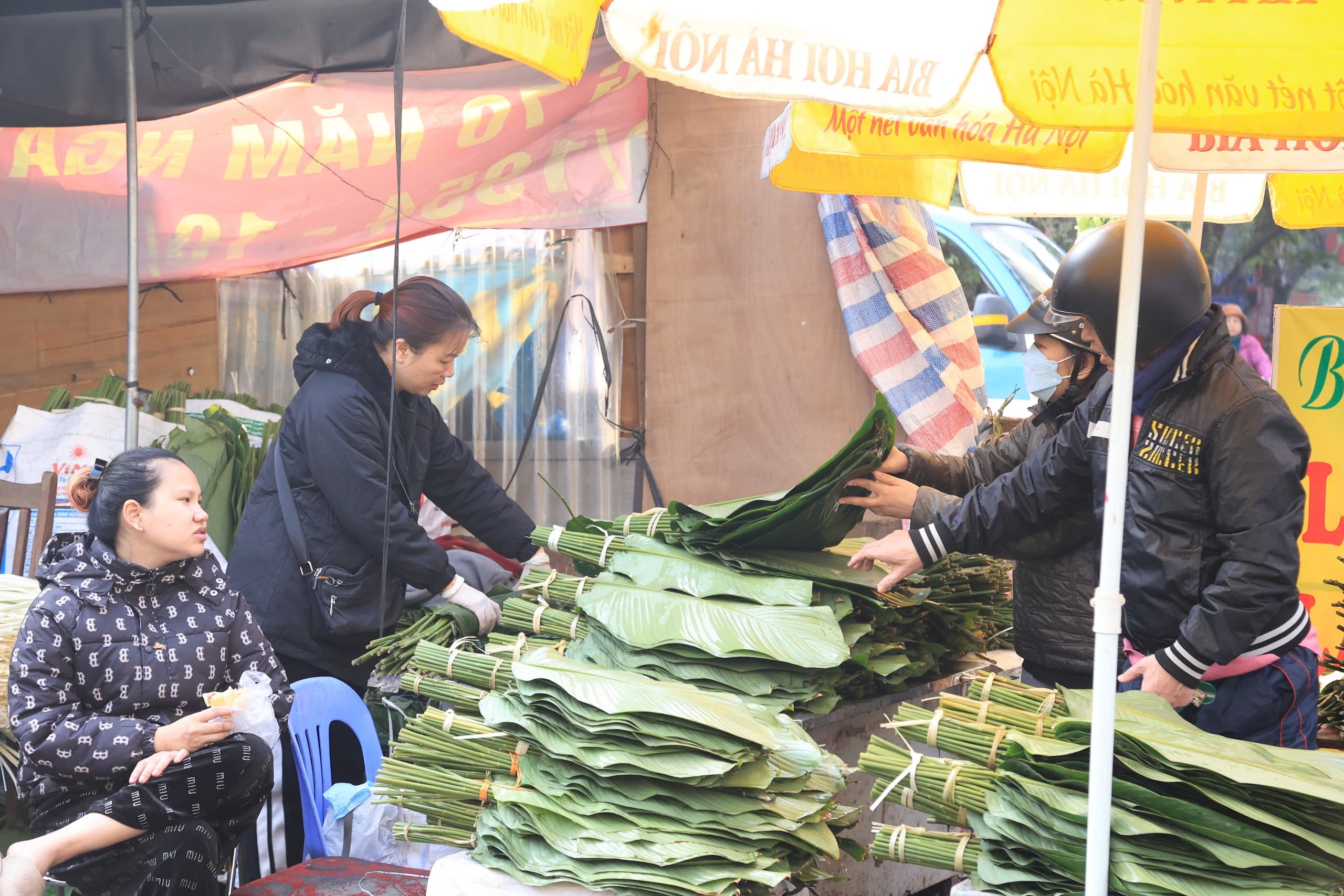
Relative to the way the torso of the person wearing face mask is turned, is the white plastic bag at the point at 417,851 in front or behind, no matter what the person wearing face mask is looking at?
in front

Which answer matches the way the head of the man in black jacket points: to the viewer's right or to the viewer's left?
to the viewer's left

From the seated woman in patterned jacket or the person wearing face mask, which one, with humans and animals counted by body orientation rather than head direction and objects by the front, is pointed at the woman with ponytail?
the person wearing face mask

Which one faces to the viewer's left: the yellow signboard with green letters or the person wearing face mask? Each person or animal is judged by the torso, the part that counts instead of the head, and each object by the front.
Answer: the person wearing face mask

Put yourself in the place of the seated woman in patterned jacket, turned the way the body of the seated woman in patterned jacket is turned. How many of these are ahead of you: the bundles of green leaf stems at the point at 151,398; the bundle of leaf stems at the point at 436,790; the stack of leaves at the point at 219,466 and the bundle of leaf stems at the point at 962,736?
2

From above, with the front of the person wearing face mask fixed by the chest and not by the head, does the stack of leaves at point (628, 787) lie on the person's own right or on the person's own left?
on the person's own left

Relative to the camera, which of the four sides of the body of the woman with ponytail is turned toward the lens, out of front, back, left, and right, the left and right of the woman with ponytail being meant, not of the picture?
right

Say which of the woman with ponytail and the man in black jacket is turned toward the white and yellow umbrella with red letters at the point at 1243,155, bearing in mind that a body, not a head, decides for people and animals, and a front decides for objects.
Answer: the woman with ponytail

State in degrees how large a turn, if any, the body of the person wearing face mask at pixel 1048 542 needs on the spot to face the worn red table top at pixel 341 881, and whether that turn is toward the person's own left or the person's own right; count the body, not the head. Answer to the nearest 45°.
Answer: approximately 45° to the person's own left

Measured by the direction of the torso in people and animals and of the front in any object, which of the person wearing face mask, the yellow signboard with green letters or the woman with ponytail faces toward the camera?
the yellow signboard with green letters

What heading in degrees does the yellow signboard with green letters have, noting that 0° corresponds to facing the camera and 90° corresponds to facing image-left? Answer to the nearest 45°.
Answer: approximately 0°

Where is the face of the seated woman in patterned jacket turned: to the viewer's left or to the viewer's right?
to the viewer's right
